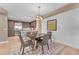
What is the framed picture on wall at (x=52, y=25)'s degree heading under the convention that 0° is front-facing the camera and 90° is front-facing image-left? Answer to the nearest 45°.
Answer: approximately 45°
